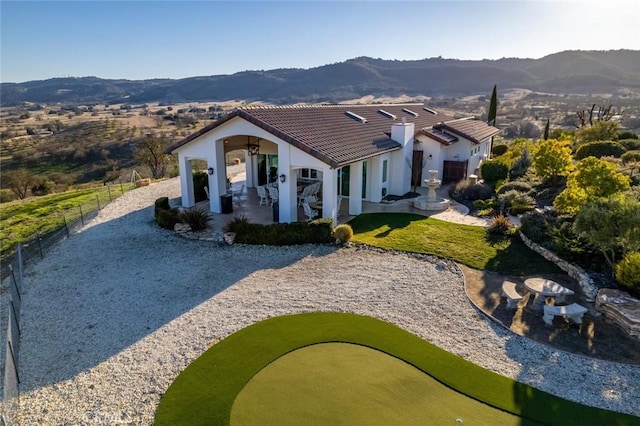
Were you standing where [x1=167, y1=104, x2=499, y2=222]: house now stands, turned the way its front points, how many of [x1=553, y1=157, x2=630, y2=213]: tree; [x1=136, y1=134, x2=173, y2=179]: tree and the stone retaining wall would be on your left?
2

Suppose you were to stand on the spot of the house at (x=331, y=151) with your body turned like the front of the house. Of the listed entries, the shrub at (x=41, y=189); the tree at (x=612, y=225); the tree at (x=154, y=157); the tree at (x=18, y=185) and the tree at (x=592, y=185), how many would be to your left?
2

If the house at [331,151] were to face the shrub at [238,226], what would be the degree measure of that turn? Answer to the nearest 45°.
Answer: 0° — it already faces it

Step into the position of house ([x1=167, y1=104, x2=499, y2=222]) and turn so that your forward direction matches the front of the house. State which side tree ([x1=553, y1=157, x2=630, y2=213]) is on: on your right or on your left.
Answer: on your left

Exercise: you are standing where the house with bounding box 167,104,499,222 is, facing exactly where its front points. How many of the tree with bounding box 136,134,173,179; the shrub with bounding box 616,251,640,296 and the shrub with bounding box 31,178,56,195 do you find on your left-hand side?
1

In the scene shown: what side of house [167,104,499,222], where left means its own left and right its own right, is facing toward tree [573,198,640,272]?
left

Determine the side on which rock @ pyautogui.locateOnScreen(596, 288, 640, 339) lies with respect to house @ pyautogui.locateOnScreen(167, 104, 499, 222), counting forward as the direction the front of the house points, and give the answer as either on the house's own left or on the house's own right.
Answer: on the house's own left

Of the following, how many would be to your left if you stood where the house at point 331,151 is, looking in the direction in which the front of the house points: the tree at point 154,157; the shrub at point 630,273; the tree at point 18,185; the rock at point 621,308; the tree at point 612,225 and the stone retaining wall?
4

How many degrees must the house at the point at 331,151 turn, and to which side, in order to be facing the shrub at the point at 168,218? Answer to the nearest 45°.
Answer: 0° — it already faces it

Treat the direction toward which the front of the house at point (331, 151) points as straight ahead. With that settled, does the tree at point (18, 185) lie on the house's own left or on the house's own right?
on the house's own right
